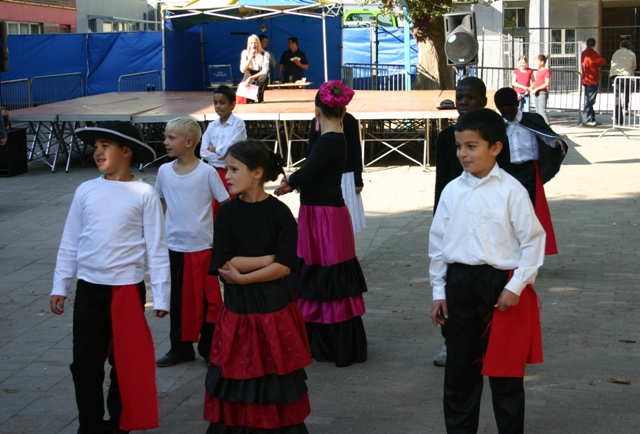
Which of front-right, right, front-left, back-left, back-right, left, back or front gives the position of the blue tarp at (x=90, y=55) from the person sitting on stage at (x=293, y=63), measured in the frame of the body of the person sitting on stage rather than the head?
back-right

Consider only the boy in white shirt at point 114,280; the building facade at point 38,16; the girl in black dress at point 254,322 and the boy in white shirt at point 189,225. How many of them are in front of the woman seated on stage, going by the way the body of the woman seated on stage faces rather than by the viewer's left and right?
3

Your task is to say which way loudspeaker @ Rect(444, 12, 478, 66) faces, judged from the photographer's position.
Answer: facing the viewer

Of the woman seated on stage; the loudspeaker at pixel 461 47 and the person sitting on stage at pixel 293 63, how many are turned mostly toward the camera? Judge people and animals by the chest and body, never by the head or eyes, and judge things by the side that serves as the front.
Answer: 3

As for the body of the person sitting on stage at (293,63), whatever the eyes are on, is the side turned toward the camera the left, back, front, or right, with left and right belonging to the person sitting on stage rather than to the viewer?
front

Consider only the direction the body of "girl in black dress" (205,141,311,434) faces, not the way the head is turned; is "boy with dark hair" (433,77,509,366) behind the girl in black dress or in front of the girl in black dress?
behind

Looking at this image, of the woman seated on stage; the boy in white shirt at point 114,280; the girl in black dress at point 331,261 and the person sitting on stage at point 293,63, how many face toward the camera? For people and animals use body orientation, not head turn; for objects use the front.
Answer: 3

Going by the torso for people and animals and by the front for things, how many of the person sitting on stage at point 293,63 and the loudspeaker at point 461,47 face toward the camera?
2

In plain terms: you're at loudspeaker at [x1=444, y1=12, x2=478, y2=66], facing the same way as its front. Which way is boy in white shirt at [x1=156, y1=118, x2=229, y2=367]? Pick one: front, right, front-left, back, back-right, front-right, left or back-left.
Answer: front

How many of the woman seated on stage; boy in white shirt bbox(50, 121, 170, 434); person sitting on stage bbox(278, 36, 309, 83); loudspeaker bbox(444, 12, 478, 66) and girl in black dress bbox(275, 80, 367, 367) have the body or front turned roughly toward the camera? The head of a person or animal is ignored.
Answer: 4

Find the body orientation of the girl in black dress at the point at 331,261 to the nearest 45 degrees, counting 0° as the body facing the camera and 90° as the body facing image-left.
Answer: approximately 135°

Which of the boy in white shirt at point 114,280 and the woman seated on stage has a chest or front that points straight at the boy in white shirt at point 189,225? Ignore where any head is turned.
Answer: the woman seated on stage

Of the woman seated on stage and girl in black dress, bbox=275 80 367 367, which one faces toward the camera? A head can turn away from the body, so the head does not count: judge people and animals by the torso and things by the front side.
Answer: the woman seated on stage

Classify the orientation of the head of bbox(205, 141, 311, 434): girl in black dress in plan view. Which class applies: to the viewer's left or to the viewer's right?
to the viewer's left

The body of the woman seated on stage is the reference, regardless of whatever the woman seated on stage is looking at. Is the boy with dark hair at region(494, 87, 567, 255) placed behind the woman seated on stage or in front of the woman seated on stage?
in front

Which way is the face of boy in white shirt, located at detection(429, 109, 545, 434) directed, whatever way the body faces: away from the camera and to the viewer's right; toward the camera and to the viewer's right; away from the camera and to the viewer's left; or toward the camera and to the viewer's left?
toward the camera and to the viewer's left

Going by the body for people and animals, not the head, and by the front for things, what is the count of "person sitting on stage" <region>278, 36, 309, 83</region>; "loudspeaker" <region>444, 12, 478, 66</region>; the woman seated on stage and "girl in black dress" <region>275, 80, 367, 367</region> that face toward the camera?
3

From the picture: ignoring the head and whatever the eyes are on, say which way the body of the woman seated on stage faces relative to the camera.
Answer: toward the camera

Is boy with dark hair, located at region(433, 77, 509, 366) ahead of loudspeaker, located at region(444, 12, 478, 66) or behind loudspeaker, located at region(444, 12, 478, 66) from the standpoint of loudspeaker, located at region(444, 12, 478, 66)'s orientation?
ahead

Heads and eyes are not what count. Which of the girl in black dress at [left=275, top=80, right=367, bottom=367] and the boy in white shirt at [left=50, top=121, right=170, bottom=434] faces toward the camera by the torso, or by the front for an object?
the boy in white shirt
